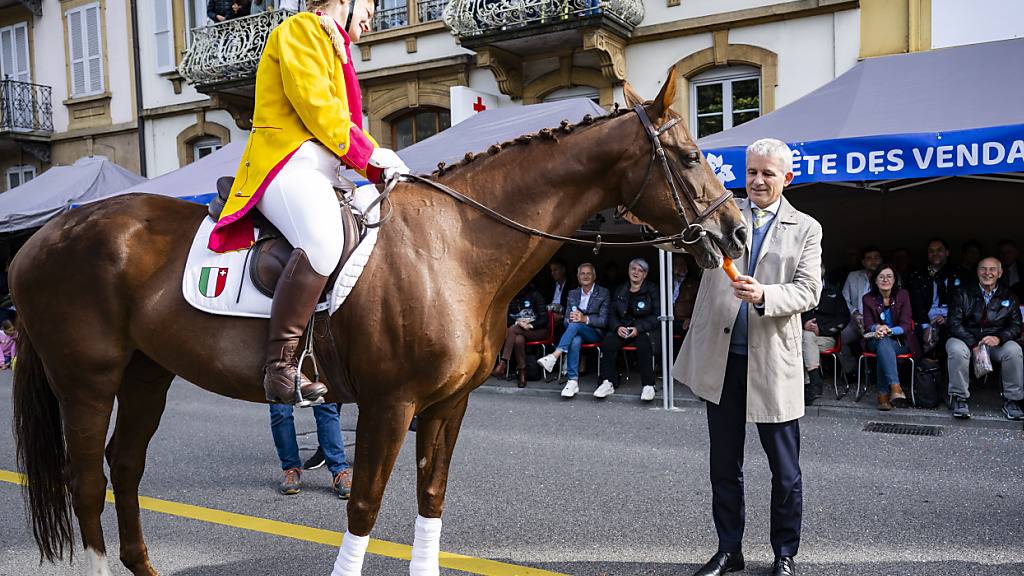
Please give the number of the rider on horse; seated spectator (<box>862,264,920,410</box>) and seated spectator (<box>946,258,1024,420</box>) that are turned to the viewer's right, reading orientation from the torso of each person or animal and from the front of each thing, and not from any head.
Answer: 1

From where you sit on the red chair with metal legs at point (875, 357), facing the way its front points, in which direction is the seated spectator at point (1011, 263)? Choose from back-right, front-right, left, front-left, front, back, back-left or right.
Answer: back-left

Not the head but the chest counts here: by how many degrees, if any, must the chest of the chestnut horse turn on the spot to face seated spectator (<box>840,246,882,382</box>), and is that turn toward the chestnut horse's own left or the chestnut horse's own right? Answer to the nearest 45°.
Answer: approximately 90° to the chestnut horse's own left

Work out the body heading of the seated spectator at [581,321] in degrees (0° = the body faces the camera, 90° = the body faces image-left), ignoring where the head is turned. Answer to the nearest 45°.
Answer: approximately 45°

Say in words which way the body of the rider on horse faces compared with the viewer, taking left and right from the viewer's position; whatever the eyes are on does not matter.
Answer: facing to the right of the viewer

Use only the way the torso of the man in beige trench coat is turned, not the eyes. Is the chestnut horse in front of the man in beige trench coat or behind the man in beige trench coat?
in front

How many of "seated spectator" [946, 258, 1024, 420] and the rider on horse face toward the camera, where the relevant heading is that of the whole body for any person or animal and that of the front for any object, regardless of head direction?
1

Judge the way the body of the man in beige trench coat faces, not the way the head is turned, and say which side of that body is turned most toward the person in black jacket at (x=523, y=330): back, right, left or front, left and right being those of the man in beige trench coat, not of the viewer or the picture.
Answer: right

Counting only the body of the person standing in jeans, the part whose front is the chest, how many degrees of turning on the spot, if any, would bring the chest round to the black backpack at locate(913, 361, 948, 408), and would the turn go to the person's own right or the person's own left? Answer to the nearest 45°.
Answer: approximately 90° to the person's own left
